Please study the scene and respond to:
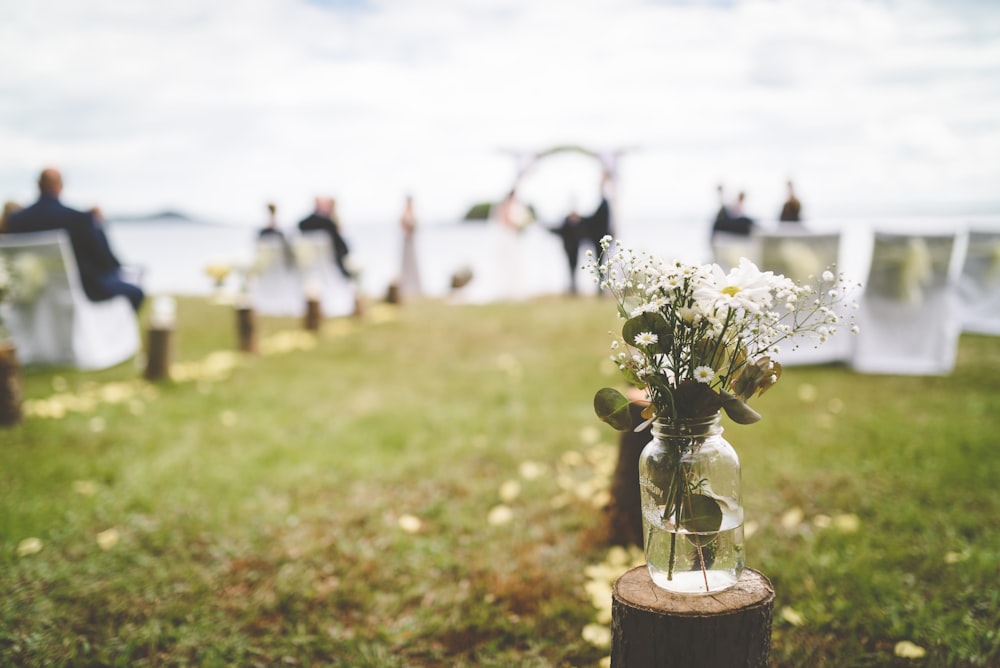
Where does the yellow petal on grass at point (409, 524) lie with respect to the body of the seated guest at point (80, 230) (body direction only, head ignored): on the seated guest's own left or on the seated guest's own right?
on the seated guest's own right

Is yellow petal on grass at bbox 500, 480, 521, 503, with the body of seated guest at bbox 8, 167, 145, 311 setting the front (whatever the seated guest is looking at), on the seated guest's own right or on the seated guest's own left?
on the seated guest's own right

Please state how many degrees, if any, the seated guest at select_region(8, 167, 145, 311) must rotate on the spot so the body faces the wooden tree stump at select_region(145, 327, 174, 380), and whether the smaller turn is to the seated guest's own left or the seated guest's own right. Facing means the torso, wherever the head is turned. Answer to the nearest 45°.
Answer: approximately 90° to the seated guest's own right

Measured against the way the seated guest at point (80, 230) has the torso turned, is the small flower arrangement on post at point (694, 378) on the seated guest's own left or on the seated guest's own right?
on the seated guest's own right

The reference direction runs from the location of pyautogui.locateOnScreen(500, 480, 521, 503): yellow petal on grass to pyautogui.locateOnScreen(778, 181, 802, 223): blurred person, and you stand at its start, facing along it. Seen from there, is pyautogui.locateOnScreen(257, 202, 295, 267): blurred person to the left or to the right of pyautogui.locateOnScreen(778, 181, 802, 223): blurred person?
left

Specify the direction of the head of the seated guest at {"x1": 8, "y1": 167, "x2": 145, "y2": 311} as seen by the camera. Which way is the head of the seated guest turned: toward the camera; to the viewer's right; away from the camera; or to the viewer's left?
away from the camera

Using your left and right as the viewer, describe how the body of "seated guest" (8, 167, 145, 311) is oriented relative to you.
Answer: facing away from the viewer and to the right of the viewer

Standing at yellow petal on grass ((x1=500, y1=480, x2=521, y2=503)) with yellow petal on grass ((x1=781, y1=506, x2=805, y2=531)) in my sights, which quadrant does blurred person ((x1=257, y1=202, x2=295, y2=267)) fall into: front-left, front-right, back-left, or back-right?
back-left

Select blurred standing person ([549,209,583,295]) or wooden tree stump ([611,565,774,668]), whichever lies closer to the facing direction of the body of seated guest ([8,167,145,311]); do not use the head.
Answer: the blurred standing person

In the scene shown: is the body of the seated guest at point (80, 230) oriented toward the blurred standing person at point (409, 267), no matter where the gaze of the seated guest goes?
yes

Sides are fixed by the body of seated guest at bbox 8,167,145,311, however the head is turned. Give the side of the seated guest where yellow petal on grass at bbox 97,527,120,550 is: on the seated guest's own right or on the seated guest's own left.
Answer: on the seated guest's own right

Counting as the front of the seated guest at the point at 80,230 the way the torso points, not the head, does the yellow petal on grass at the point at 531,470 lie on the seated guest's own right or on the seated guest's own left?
on the seated guest's own right

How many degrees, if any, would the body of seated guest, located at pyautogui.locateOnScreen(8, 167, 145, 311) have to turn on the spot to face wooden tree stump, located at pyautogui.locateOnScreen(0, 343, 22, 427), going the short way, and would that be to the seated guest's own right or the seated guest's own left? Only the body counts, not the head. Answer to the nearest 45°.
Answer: approximately 135° to the seated guest's own right
